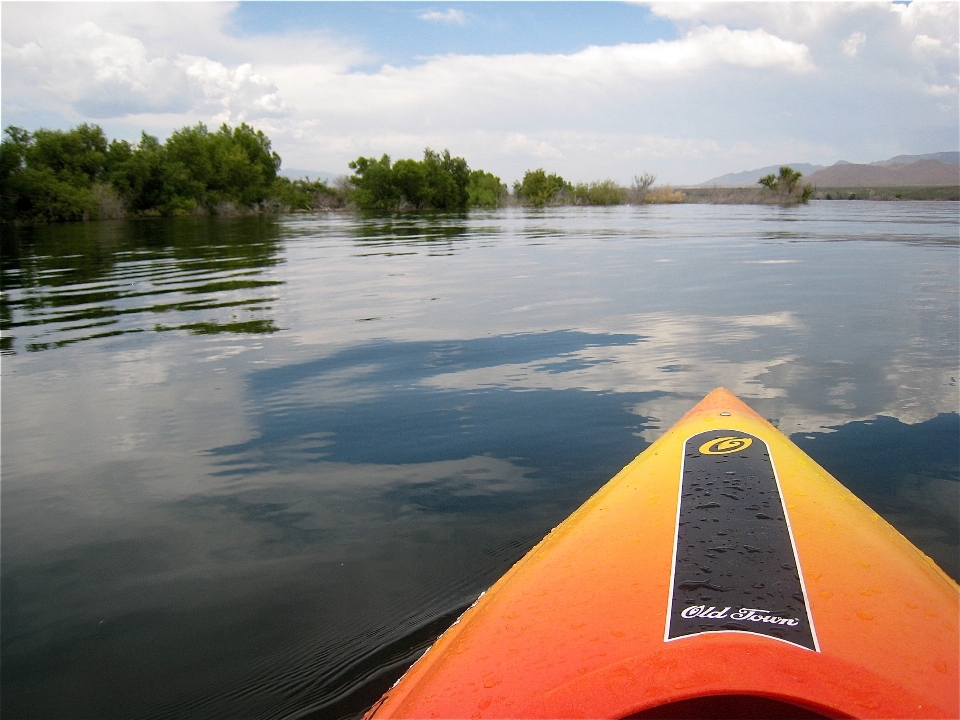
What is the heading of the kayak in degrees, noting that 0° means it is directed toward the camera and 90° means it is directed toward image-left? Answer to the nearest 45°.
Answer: approximately 180°
